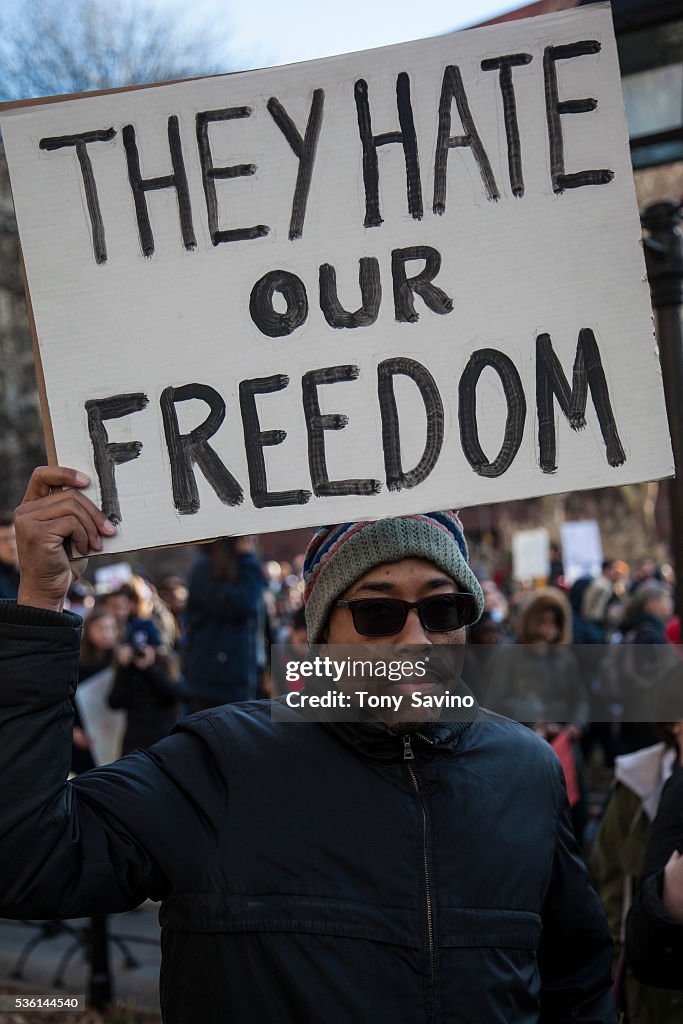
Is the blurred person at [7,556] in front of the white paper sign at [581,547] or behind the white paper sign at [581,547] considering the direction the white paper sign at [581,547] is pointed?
in front

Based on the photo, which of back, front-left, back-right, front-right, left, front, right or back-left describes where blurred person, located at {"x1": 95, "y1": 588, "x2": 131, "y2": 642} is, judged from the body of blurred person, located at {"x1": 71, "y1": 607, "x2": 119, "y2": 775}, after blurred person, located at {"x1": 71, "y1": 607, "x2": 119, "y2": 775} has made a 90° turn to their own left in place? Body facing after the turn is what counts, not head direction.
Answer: front-left

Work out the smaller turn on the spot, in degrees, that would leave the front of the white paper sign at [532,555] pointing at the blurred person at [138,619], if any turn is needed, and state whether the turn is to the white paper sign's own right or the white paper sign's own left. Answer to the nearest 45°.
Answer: approximately 45° to the white paper sign's own right

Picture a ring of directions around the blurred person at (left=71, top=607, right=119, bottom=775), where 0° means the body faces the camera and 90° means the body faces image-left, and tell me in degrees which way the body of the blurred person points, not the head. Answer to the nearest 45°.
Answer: approximately 315°

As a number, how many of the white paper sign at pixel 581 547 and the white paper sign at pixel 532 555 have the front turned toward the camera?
2

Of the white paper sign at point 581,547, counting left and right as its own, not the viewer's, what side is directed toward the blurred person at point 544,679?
front

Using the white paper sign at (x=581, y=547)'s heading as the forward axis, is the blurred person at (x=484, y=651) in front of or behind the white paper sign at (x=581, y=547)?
in front

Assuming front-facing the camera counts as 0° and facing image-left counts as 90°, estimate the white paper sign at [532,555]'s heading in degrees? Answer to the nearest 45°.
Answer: approximately 0°

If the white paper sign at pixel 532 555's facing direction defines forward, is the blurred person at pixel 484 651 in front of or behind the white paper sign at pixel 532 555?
in front
